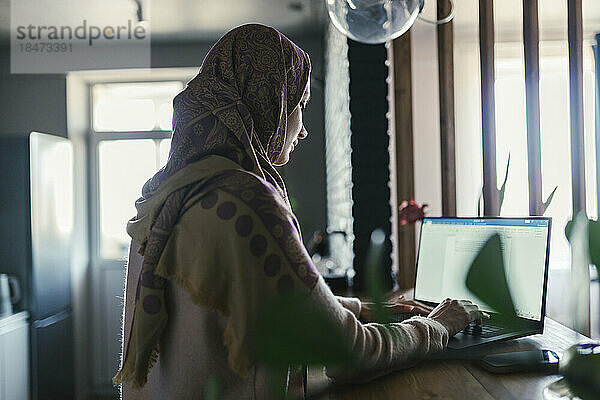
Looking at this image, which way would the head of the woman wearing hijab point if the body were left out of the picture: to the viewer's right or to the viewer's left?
to the viewer's right

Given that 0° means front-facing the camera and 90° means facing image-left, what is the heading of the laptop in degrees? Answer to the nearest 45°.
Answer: approximately 45°

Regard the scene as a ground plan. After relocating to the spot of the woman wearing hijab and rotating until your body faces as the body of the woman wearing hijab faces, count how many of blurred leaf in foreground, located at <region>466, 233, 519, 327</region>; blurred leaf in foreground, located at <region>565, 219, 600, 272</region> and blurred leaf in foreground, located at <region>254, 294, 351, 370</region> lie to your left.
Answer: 0

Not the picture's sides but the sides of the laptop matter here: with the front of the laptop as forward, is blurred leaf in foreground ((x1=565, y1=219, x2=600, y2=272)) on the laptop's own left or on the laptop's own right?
on the laptop's own left

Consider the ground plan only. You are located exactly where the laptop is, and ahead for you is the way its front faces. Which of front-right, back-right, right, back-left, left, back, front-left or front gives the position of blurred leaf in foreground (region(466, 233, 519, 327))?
front-left

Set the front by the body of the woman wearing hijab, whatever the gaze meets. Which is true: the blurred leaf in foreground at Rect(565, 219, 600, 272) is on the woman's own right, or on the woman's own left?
on the woman's own right

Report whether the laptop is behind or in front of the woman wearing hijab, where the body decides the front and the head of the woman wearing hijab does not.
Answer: in front

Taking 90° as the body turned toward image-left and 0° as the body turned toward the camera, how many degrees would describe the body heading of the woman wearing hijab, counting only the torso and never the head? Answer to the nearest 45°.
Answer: approximately 225°

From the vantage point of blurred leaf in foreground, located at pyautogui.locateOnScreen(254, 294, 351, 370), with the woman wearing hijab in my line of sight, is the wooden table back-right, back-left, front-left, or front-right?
front-right

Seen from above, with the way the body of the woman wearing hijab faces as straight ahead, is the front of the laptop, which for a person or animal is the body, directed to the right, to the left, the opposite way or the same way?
the opposite way
